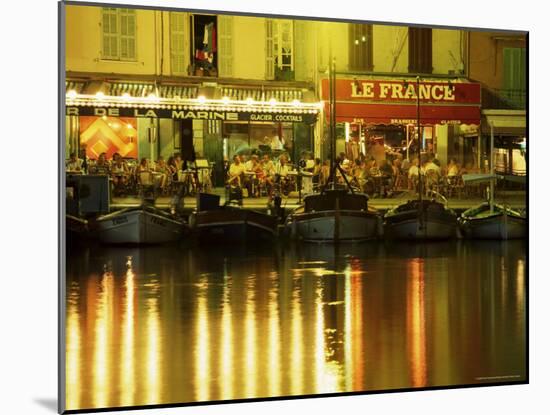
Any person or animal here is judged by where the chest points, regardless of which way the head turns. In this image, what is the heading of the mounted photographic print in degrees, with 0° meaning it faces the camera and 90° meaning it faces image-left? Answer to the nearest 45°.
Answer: approximately 315°
